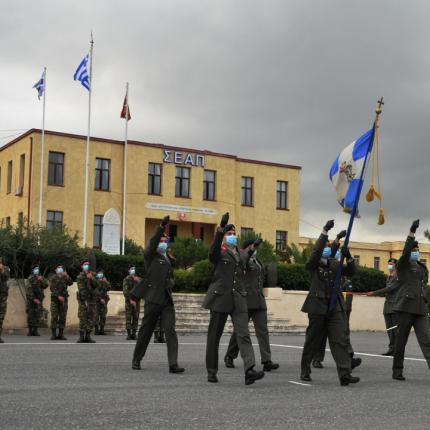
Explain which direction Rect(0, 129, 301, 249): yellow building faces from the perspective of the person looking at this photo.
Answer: facing the viewer and to the right of the viewer

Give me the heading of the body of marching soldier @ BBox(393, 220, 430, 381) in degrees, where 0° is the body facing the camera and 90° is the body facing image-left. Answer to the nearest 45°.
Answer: approximately 315°

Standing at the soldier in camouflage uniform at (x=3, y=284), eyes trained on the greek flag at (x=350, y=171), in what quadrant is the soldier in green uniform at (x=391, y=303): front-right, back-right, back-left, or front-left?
front-left

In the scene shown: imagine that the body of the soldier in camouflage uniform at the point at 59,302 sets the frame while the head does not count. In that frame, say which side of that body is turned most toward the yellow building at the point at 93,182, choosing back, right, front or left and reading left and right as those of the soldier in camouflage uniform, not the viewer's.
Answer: back

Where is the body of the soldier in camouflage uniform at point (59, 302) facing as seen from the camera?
toward the camera

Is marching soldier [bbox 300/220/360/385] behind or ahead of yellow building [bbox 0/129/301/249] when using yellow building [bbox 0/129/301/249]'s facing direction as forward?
ahead

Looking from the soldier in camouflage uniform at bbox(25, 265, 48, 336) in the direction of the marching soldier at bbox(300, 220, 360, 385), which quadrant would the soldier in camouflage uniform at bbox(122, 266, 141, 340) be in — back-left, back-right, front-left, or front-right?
front-left

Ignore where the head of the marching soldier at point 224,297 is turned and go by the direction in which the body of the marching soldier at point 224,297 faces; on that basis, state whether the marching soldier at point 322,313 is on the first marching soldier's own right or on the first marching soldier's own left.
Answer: on the first marching soldier's own left

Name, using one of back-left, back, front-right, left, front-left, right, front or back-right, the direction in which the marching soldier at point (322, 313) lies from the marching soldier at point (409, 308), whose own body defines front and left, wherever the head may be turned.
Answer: right

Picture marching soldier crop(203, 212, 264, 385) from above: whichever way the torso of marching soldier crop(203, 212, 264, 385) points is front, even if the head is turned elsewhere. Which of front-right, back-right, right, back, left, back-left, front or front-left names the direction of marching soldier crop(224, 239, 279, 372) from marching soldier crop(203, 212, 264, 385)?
back-left
